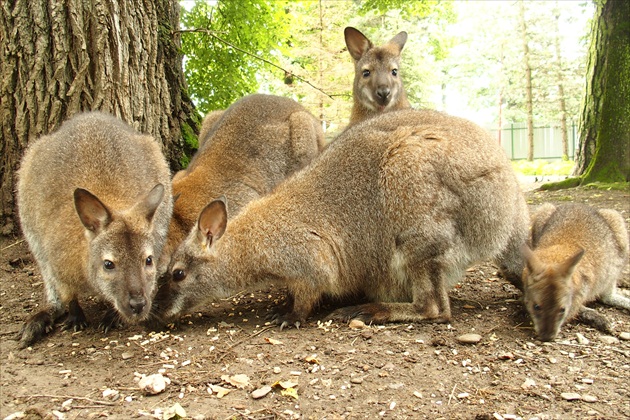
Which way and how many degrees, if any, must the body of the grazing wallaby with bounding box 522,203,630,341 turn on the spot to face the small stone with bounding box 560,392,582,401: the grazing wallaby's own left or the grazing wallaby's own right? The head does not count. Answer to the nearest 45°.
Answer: approximately 45° to the grazing wallaby's own left

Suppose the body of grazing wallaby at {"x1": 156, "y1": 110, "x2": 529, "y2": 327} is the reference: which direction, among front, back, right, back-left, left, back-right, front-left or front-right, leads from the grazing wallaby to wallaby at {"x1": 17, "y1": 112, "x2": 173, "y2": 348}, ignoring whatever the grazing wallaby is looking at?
front

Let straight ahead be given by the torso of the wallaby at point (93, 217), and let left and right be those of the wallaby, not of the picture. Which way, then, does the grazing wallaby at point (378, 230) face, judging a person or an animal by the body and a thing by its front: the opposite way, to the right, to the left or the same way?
to the right

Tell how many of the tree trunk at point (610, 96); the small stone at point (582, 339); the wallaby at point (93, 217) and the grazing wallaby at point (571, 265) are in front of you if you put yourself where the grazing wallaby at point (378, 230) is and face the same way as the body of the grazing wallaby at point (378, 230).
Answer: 1

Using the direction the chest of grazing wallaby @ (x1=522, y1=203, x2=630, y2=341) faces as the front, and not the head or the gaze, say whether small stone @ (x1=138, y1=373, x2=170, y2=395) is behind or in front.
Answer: in front

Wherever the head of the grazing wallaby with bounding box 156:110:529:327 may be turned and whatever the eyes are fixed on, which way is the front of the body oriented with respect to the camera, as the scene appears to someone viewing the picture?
to the viewer's left

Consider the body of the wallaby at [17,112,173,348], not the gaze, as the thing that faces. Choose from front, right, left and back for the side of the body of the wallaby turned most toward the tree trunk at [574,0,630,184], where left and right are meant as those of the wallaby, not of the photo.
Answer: left

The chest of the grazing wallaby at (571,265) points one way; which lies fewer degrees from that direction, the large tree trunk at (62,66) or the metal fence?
the large tree trunk

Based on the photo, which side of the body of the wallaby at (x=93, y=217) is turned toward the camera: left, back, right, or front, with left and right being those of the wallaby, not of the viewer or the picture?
front

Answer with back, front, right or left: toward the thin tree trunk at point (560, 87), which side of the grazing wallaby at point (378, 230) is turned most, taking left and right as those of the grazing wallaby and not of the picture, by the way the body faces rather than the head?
right

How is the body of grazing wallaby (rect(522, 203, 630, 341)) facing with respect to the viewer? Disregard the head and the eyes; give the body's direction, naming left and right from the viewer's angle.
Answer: facing the viewer and to the left of the viewer

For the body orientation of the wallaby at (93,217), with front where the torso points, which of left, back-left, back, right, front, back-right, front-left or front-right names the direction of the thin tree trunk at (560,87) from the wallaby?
back-left

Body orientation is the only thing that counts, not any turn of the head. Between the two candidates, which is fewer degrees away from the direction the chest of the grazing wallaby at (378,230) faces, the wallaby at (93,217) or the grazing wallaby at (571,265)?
the wallaby

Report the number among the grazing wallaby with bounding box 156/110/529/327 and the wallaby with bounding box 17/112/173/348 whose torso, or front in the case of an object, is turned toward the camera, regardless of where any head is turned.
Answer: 1

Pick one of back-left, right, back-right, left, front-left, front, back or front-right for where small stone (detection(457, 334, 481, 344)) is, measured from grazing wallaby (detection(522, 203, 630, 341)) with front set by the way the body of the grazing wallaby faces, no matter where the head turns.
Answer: front
